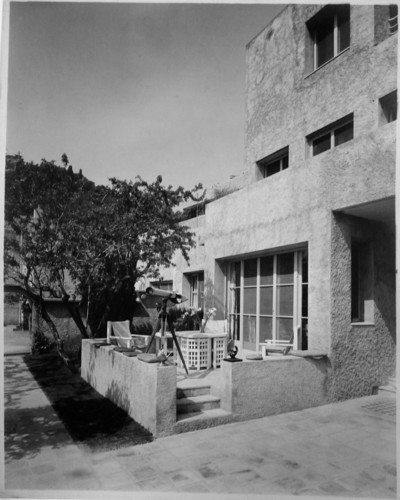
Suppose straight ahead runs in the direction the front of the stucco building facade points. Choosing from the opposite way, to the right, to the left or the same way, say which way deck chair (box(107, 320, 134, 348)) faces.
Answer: to the left

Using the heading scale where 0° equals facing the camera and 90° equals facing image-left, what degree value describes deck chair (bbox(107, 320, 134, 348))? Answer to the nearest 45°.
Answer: approximately 315°

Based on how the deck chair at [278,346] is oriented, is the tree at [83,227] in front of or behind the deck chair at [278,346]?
in front

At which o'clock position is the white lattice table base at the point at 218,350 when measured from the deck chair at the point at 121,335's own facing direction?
The white lattice table base is roughly at 12 o'clock from the deck chair.

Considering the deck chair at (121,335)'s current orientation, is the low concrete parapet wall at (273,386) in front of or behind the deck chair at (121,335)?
in front

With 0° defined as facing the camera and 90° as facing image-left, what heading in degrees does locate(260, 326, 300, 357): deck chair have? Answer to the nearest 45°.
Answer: approximately 90°
